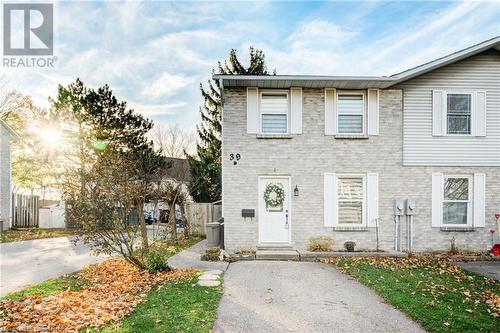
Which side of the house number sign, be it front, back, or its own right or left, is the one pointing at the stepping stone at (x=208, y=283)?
front

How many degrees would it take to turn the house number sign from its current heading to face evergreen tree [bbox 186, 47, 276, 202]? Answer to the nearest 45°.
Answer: approximately 180°

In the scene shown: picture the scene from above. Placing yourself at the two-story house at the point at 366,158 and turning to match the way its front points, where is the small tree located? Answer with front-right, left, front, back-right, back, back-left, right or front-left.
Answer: front-right

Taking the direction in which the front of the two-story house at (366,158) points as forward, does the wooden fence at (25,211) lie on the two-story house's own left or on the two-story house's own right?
on the two-story house's own right

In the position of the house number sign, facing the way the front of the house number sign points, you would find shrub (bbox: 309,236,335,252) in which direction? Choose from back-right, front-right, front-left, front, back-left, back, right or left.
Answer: left

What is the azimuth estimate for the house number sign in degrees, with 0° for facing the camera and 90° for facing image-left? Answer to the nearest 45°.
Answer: approximately 0°

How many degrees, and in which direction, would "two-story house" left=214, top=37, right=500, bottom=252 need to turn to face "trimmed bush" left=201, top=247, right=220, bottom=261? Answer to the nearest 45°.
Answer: approximately 45° to its right

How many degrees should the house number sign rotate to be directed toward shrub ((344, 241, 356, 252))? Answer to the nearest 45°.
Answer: approximately 90° to its left
